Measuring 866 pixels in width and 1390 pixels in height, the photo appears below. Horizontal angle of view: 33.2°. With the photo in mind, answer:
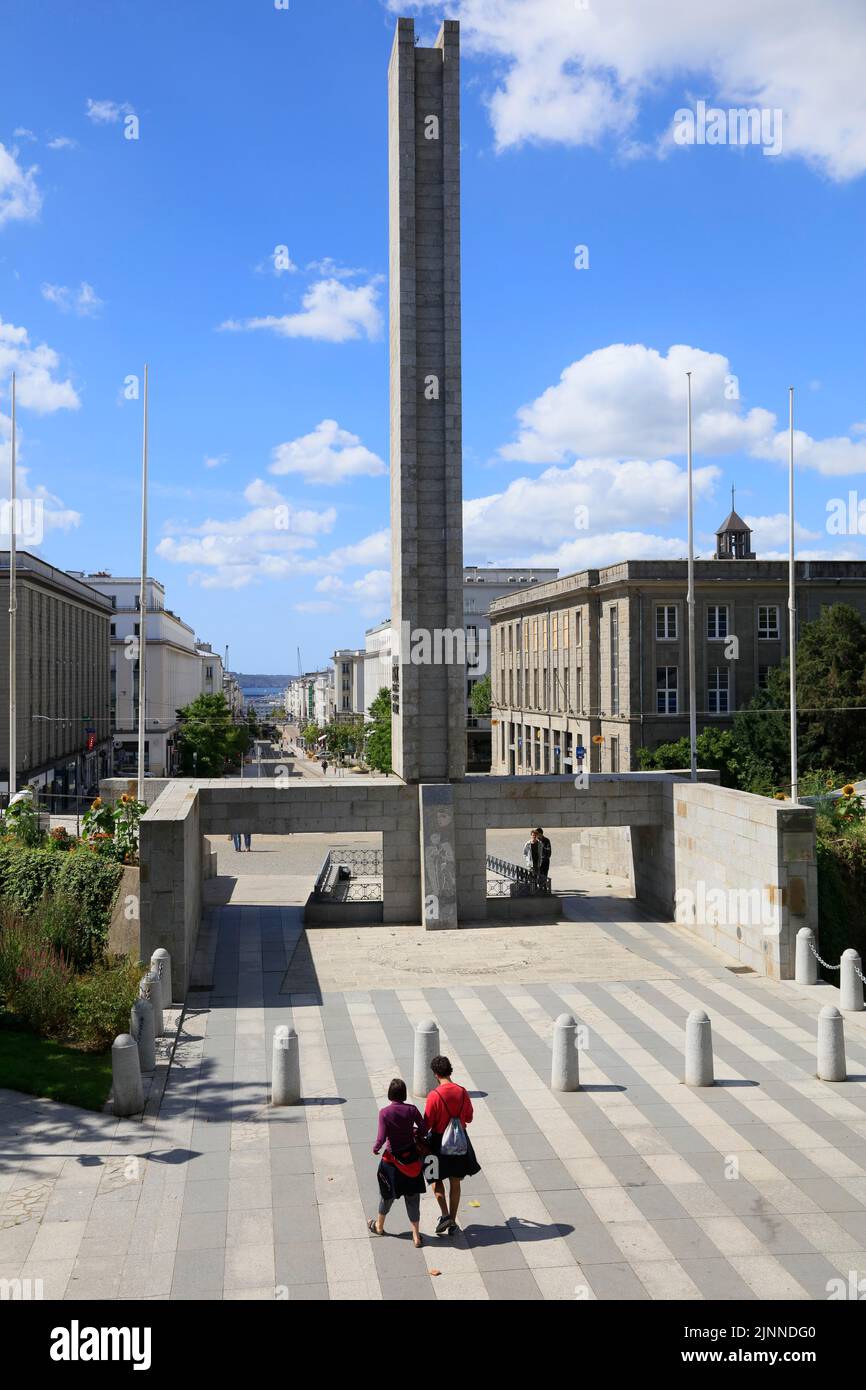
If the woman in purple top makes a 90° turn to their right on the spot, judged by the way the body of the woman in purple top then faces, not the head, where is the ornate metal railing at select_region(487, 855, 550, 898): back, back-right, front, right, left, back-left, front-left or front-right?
left

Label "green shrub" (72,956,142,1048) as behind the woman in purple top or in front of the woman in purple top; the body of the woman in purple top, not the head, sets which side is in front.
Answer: in front

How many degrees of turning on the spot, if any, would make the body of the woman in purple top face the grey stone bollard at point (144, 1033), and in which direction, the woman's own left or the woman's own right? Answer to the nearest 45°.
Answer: approximately 45° to the woman's own left

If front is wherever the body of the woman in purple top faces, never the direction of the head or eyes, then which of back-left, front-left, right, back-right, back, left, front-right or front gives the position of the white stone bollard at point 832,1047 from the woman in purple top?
front-right

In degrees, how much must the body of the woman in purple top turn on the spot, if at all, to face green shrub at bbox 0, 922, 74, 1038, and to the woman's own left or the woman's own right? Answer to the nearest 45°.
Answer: approximately 45° to the woman's own left

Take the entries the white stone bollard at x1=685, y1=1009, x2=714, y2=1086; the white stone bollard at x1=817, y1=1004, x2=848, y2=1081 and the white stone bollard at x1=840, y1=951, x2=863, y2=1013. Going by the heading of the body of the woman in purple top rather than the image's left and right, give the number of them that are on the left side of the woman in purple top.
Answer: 0

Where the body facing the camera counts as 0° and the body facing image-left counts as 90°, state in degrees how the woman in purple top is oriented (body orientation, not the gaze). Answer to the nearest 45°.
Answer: approximately 180°

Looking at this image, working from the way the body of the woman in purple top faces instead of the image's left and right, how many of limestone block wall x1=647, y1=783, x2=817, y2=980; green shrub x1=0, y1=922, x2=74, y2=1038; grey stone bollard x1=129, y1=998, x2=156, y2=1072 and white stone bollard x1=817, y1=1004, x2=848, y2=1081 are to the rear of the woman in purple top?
0

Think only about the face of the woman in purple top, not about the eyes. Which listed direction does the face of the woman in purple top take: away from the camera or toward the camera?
away from the camera

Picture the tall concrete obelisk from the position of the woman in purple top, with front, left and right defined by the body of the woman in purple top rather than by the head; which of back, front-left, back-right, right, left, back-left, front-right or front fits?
front

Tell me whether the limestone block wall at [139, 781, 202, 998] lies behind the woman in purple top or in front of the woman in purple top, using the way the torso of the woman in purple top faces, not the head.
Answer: in front

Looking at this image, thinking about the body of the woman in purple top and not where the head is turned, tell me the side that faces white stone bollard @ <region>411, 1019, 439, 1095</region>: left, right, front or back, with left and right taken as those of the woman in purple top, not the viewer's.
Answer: front
